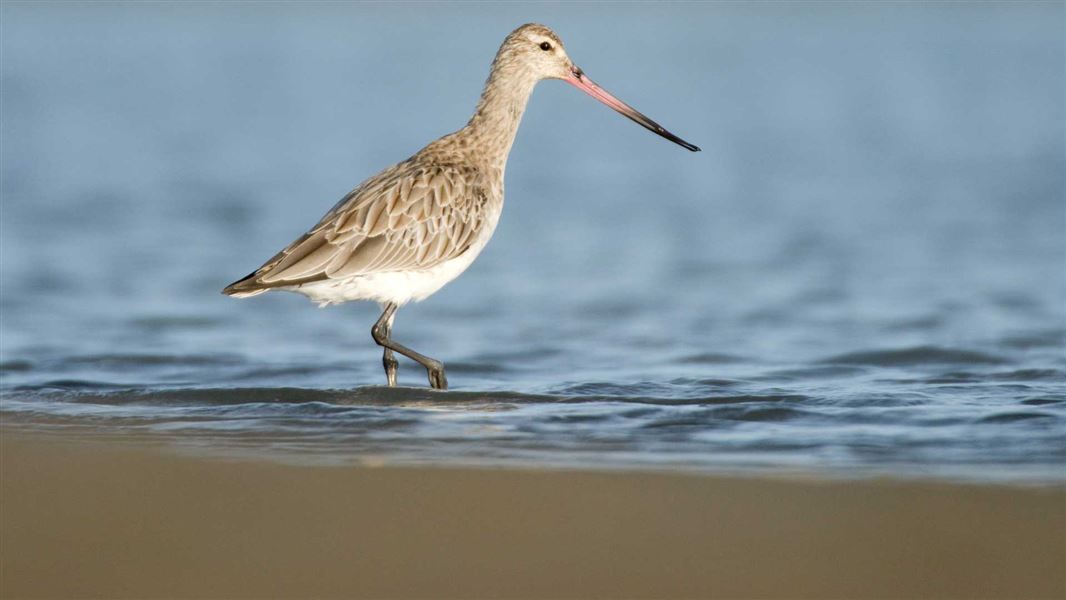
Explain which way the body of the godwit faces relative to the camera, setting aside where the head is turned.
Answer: to the viewer's right
